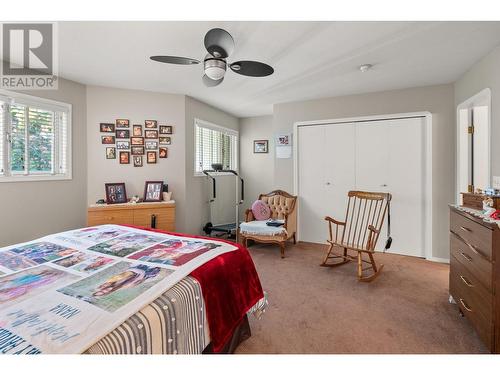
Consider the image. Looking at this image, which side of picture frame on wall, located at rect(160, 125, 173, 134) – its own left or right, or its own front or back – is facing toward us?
front

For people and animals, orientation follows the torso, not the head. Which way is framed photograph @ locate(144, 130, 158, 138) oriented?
toward the camera

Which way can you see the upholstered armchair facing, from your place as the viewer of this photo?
facing the viewer and to the left of the viewer

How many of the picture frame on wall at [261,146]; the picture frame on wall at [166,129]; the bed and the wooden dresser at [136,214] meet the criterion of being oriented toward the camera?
3

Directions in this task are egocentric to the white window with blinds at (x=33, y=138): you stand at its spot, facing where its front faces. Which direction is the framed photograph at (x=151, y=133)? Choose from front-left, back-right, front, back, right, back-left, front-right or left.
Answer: front-left

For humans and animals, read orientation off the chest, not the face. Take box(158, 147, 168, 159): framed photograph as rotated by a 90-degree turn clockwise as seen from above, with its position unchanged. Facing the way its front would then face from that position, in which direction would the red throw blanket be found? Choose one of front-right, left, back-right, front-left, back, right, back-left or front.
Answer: left

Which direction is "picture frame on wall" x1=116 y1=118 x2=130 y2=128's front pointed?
toward the camera

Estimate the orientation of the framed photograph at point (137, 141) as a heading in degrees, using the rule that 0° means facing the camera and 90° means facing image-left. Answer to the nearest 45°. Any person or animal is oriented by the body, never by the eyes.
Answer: approximately 0°

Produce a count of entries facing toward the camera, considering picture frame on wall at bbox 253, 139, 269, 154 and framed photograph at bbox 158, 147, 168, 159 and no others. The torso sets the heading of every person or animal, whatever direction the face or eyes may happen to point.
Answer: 2

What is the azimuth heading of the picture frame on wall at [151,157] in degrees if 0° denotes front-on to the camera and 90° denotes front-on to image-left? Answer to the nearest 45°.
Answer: approximately 0°

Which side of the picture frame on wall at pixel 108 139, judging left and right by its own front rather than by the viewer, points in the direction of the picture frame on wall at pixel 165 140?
left
